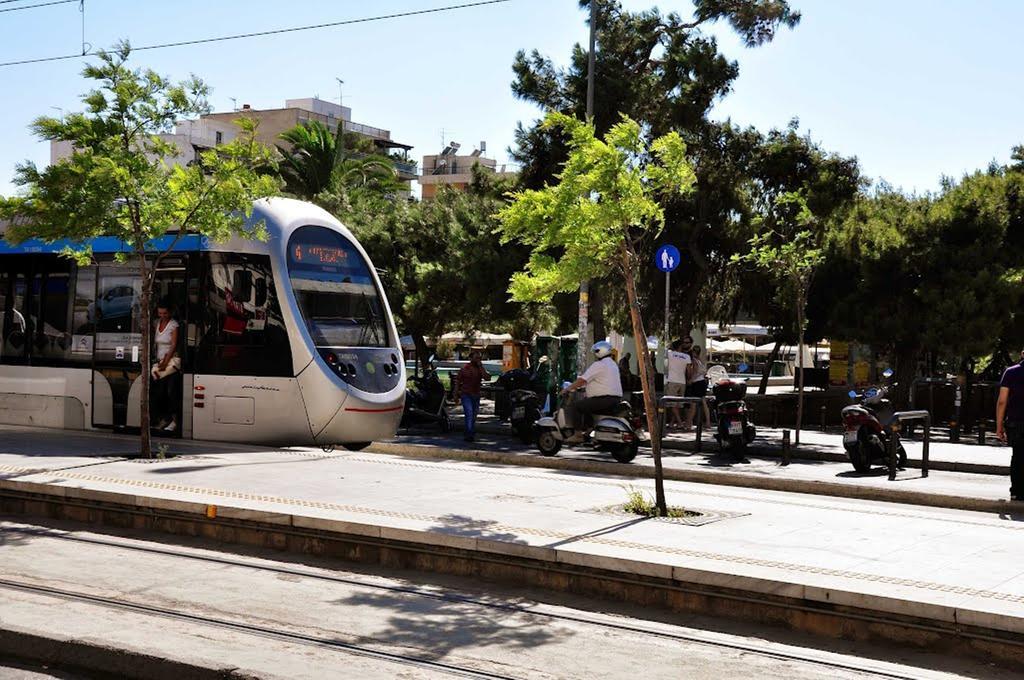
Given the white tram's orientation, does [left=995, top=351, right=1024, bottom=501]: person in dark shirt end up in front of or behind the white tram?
in front

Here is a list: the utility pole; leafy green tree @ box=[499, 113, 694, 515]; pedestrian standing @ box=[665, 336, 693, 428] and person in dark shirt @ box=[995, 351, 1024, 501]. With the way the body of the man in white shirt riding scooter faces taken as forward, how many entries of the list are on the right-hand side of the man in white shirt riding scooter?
2

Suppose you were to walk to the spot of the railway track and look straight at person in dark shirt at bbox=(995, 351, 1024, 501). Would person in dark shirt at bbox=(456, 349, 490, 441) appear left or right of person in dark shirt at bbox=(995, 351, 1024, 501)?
left

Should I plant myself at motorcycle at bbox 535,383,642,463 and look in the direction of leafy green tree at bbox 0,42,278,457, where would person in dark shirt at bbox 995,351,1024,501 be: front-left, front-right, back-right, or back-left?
back-left

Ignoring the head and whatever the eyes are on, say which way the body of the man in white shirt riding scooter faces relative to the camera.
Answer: to the viewer's left

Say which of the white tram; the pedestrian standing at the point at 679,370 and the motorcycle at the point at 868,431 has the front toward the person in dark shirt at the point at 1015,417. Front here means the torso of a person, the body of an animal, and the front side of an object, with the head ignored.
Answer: the white tram

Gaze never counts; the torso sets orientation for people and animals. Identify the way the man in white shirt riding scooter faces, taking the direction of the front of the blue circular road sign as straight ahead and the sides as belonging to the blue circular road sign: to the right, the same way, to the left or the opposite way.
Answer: to the right

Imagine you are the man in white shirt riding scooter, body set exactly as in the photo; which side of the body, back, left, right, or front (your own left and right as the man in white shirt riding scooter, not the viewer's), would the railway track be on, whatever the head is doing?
left

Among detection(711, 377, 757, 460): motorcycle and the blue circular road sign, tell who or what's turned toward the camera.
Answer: the blue circular road sign

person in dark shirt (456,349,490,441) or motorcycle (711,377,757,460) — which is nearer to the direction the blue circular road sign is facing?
the motorcycle

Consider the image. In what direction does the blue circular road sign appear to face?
toward the camera

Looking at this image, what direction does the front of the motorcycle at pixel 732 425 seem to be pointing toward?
away from the camera

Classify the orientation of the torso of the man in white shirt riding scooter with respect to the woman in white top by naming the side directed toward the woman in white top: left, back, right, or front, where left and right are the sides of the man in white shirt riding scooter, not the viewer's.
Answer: front
